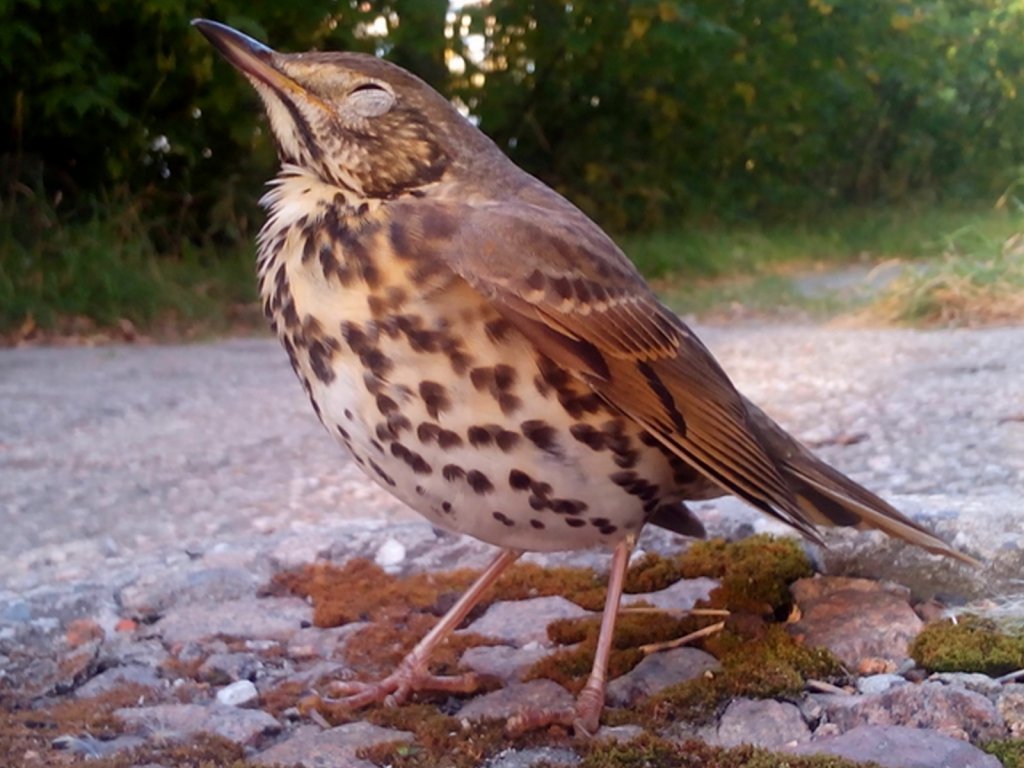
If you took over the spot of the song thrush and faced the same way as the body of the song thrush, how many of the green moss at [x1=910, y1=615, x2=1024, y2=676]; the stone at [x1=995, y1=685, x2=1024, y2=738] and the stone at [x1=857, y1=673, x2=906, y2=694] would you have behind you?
3

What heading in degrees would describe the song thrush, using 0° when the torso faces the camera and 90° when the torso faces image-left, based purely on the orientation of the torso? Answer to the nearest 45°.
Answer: approximately 90°

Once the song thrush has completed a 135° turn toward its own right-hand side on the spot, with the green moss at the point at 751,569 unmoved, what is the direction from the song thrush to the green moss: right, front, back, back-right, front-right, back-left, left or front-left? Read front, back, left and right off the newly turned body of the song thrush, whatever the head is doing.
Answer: front

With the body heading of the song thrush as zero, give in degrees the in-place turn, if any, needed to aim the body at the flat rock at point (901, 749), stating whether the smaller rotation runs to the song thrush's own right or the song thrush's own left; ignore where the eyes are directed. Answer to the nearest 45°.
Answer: approximately 135° to the song thrush's own left

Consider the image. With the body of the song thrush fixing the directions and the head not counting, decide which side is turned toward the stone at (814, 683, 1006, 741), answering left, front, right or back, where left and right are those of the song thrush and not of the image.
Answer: back

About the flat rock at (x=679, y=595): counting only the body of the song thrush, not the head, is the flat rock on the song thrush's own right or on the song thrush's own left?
on the song thrush's own right
